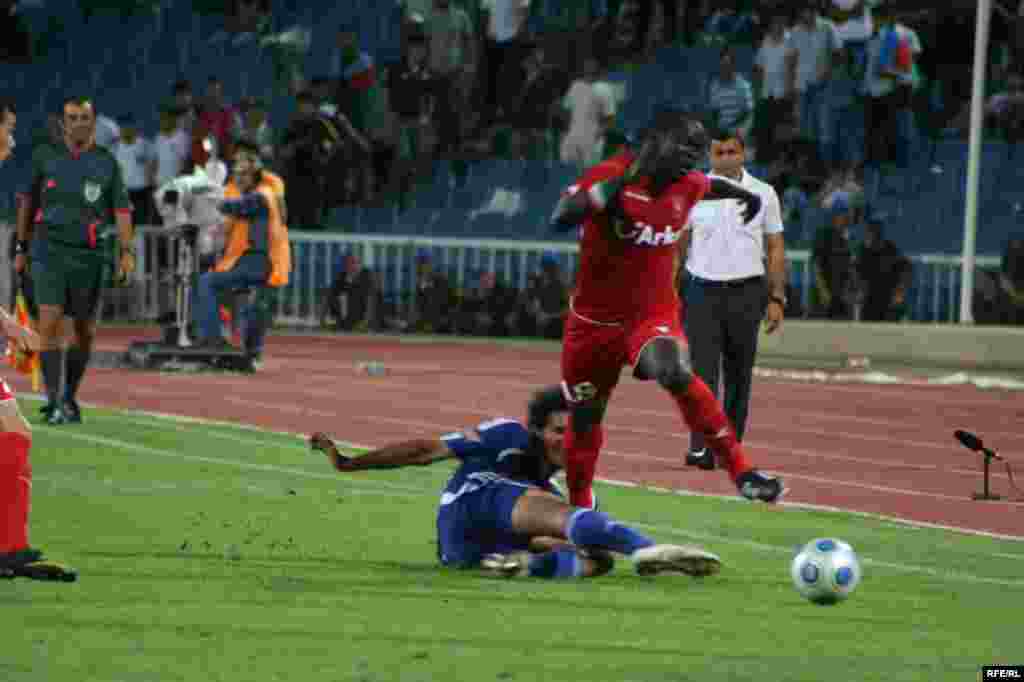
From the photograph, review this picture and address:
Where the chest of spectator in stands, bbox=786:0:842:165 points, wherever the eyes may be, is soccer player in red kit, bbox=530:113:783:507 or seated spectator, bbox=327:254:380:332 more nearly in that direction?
the soccer player in red kit

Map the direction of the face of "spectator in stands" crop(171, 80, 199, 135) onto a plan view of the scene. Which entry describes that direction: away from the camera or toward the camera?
toward the camera

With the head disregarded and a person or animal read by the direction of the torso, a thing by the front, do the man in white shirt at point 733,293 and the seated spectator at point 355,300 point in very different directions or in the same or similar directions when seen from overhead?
same or similar directions

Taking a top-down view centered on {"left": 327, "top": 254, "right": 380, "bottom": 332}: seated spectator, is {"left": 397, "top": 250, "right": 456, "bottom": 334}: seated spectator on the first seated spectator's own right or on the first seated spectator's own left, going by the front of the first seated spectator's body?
on the first seated spectator's own left

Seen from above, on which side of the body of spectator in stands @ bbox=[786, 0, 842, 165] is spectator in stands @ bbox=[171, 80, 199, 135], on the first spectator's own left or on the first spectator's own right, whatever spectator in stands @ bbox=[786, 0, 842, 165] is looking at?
on the first spectator's own right

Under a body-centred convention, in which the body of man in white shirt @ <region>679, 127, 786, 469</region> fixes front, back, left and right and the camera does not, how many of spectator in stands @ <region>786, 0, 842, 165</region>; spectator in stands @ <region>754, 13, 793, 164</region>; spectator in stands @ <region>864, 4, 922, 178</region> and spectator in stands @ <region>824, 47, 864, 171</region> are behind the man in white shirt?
4

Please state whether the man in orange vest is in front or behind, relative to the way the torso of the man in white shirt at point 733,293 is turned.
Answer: behind

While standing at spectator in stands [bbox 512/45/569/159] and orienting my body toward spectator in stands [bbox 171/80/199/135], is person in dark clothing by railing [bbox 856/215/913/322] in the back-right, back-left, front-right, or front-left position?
back-left

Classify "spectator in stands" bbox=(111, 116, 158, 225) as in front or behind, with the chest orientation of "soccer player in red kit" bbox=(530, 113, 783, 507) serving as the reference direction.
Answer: behind

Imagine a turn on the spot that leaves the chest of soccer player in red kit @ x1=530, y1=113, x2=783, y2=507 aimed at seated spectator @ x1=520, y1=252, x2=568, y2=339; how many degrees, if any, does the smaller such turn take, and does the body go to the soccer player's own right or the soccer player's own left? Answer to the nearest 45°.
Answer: approximately 135° to the soccer player's own left

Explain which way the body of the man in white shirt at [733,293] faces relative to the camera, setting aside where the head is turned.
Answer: toward the camera

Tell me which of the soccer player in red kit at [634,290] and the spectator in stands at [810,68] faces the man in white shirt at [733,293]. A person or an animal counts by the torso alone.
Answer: the spectator in stands

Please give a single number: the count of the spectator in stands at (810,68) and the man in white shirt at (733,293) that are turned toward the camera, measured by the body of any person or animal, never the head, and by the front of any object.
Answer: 2

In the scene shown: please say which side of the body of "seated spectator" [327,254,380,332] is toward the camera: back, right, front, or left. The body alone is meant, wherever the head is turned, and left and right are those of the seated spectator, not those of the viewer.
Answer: front

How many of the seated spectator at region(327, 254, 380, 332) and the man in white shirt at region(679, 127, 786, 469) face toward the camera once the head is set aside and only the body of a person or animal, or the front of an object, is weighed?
2

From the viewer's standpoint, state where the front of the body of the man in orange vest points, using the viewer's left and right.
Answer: facing the viewer and to the left of the viewer
